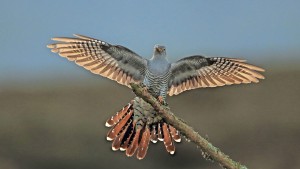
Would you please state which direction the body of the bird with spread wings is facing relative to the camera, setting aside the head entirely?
toward the camera
